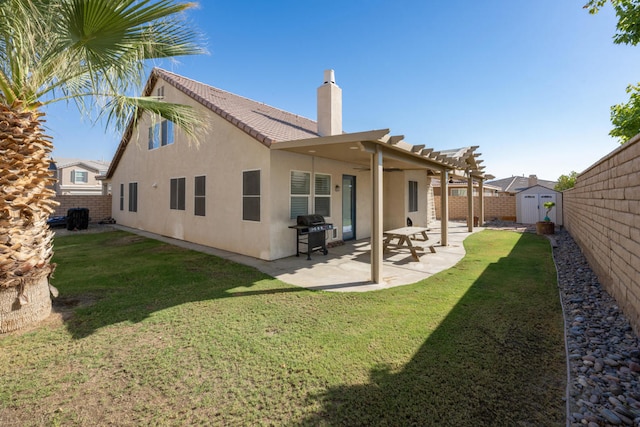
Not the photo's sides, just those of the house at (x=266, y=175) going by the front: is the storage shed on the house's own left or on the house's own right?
on the house's own right

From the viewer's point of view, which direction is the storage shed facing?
toward the camera

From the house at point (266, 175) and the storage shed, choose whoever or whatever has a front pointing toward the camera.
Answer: the storage shed

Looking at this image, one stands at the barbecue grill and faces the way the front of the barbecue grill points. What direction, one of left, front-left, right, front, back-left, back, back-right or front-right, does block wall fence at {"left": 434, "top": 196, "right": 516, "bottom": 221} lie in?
left

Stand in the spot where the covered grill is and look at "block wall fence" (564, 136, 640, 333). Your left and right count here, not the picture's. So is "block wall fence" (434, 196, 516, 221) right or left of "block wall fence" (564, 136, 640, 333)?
left

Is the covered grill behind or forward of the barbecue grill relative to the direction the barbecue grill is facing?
behind

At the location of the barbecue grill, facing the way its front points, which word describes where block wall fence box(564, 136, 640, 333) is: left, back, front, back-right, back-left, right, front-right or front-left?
front

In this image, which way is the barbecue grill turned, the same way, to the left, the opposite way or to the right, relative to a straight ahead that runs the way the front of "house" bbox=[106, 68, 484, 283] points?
the opposite way

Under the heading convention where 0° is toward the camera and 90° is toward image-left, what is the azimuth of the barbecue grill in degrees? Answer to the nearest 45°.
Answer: approximately 315°

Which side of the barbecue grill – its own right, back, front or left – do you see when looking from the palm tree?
right

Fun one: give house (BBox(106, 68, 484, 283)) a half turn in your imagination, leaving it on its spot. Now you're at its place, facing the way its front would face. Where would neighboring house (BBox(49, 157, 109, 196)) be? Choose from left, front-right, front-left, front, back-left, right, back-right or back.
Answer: back
